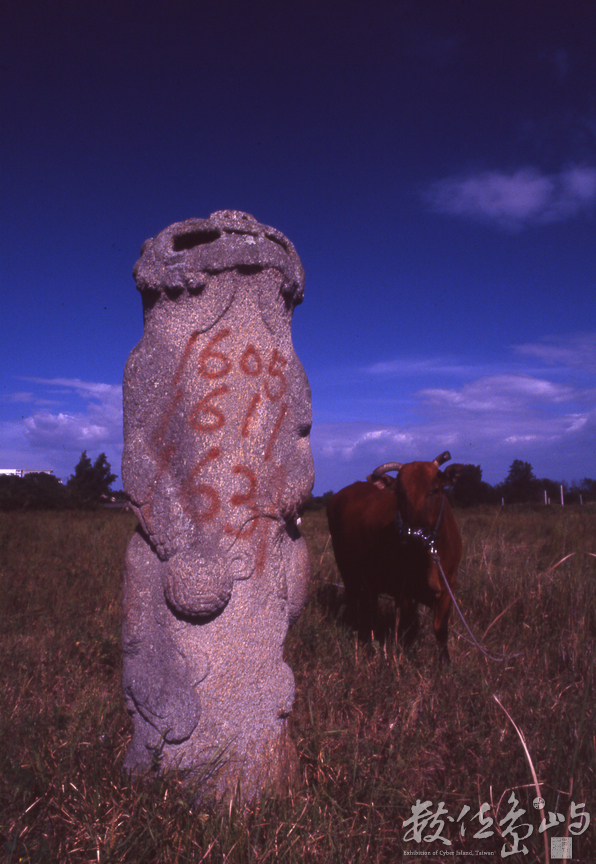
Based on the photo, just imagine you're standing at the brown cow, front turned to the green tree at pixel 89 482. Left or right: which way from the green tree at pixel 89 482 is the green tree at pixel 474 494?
right

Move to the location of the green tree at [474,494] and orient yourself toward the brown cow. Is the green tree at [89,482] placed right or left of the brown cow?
right

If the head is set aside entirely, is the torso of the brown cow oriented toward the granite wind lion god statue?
no

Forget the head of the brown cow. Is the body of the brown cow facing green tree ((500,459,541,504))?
no

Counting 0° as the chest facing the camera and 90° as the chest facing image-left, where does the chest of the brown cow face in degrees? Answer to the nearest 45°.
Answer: approximately 315°

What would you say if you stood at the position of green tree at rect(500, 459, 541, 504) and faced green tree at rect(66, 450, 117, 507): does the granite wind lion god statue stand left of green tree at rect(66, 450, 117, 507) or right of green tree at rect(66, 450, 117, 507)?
left

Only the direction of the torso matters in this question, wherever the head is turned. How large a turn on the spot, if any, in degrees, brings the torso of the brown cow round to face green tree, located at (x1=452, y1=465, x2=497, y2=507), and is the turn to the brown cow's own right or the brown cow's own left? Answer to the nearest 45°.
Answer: approximately 135° to the brown cow's own left

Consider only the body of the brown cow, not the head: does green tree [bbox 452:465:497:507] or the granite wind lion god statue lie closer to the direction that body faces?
the granite wind lion god statue

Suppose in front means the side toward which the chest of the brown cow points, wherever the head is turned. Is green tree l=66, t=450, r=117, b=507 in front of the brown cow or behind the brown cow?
behind

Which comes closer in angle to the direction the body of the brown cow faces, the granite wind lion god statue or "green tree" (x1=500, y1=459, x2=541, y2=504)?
the granite wind lion god statue

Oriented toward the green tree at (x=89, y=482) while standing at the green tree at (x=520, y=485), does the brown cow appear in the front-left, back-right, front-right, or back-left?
front-left

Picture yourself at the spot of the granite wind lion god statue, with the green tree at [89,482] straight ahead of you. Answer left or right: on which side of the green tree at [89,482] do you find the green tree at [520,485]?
right

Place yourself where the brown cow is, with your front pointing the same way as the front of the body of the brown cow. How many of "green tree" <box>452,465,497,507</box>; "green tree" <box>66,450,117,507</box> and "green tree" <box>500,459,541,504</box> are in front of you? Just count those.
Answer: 0
